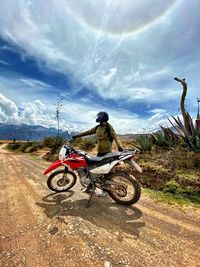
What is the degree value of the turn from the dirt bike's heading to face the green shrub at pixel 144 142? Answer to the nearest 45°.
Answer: approximately 90° to its right

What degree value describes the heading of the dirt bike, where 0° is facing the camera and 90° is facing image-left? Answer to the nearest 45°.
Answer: approximately 135°

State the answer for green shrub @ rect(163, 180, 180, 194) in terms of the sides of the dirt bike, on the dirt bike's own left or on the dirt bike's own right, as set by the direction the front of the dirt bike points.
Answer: on the dirt bike's own right

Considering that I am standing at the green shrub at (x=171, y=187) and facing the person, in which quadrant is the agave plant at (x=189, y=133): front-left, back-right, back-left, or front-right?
back-right

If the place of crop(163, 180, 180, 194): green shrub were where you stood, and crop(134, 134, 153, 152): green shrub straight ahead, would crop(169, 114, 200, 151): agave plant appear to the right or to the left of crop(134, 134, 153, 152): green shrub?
right

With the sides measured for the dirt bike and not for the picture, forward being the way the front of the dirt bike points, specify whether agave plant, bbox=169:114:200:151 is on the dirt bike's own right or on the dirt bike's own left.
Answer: on the dirt bike's own right

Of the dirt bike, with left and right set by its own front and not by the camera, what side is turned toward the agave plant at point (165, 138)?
right
